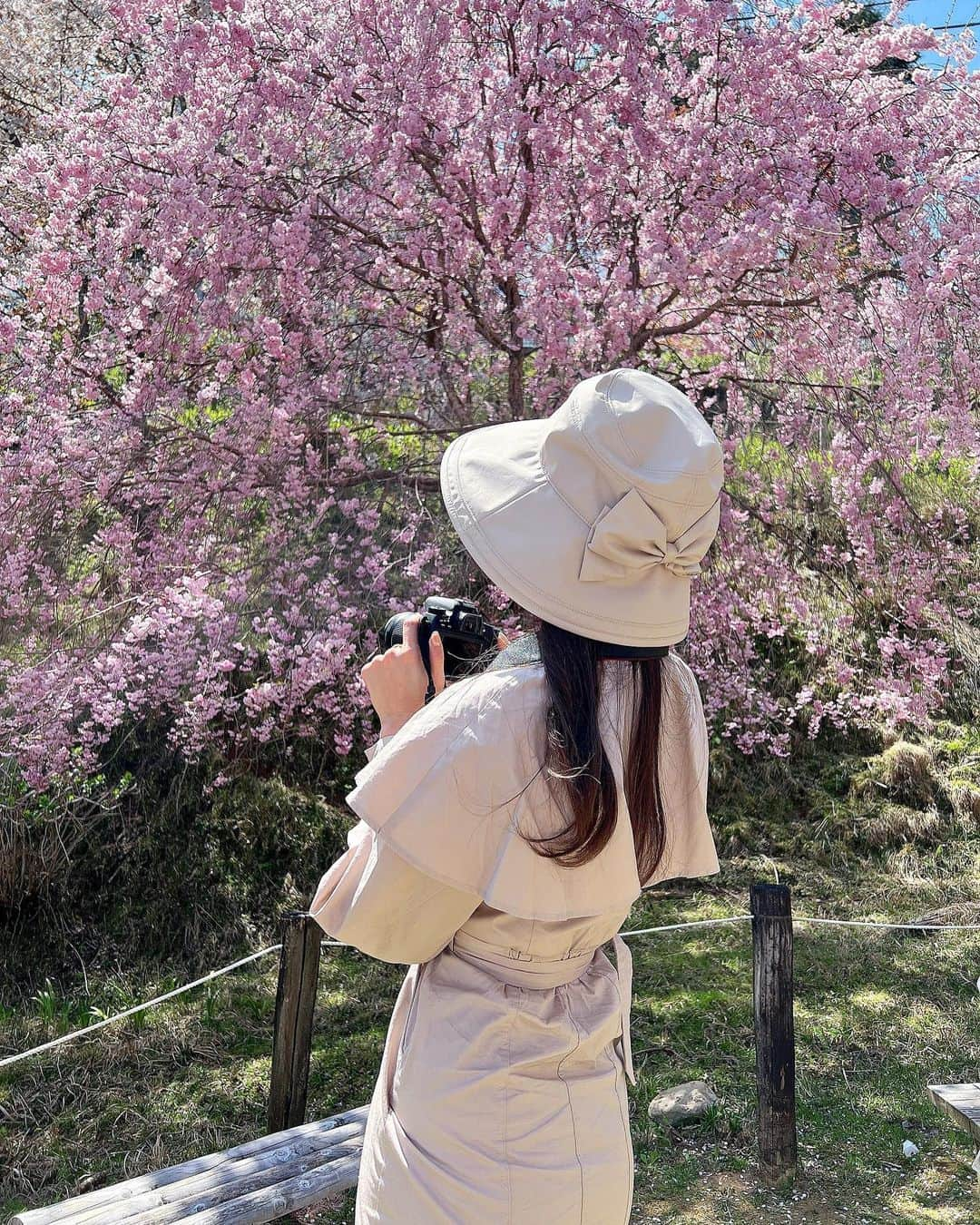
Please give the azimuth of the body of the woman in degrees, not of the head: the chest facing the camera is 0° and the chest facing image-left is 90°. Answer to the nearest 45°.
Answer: approximately 135°

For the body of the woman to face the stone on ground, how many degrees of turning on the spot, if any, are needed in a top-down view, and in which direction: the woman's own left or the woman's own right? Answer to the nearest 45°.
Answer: approximately 45° to the woman's own right

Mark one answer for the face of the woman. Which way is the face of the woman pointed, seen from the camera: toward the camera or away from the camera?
away from the camera

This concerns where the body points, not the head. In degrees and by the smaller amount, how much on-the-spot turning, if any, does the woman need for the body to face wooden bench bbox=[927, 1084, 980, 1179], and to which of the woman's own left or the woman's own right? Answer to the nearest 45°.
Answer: approximately 90° to the woman's own right
